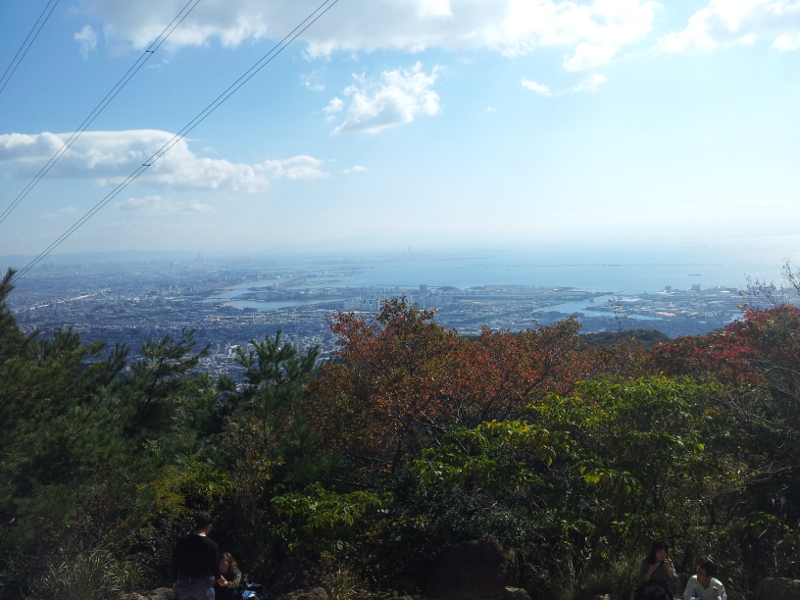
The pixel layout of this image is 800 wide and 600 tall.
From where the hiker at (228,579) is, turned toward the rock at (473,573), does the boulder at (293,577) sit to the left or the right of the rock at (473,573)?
left

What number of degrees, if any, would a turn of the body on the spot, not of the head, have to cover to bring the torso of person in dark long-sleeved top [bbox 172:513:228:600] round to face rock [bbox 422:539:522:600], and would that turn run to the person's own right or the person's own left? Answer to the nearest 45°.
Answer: approximately 45° to the person's own right

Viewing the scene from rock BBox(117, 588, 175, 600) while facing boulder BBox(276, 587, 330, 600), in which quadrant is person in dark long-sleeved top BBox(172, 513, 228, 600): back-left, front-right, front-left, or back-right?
front-right

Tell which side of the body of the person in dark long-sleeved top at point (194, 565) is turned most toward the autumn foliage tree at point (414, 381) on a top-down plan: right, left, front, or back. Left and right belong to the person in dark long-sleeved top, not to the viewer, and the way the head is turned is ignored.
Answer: front

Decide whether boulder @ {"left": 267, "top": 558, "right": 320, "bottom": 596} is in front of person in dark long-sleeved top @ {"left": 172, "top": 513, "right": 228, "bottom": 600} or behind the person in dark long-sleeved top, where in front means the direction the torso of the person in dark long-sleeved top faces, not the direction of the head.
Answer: in front

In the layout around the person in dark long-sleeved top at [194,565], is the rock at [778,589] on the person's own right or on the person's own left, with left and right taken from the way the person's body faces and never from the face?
on the person's own right

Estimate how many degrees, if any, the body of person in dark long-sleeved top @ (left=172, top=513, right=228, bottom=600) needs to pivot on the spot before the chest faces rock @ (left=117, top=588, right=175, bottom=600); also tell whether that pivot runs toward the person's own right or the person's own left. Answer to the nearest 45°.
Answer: approximately 45° to the person's own left

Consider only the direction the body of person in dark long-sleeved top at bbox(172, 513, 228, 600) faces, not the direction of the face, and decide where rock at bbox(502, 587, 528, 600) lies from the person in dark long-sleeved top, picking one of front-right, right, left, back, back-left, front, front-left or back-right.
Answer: front-right

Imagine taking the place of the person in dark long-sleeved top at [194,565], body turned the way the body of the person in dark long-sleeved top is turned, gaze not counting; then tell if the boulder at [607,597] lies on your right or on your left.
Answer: on your right

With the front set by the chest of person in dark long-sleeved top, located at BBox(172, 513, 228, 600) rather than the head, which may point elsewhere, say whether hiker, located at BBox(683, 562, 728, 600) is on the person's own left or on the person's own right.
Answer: on the person's own right

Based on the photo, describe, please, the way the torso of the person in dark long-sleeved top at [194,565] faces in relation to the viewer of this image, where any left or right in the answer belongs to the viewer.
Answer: facing away from the viewer and to the right of the viewer

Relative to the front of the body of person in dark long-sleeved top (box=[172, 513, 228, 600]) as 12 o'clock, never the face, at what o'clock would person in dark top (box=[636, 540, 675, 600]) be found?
person in dark top (box=[636, 540, 675, 600]) is roughly at 2 o'clock from person in dark long-sleeved top (box=[172, 513, 228, 600]).
